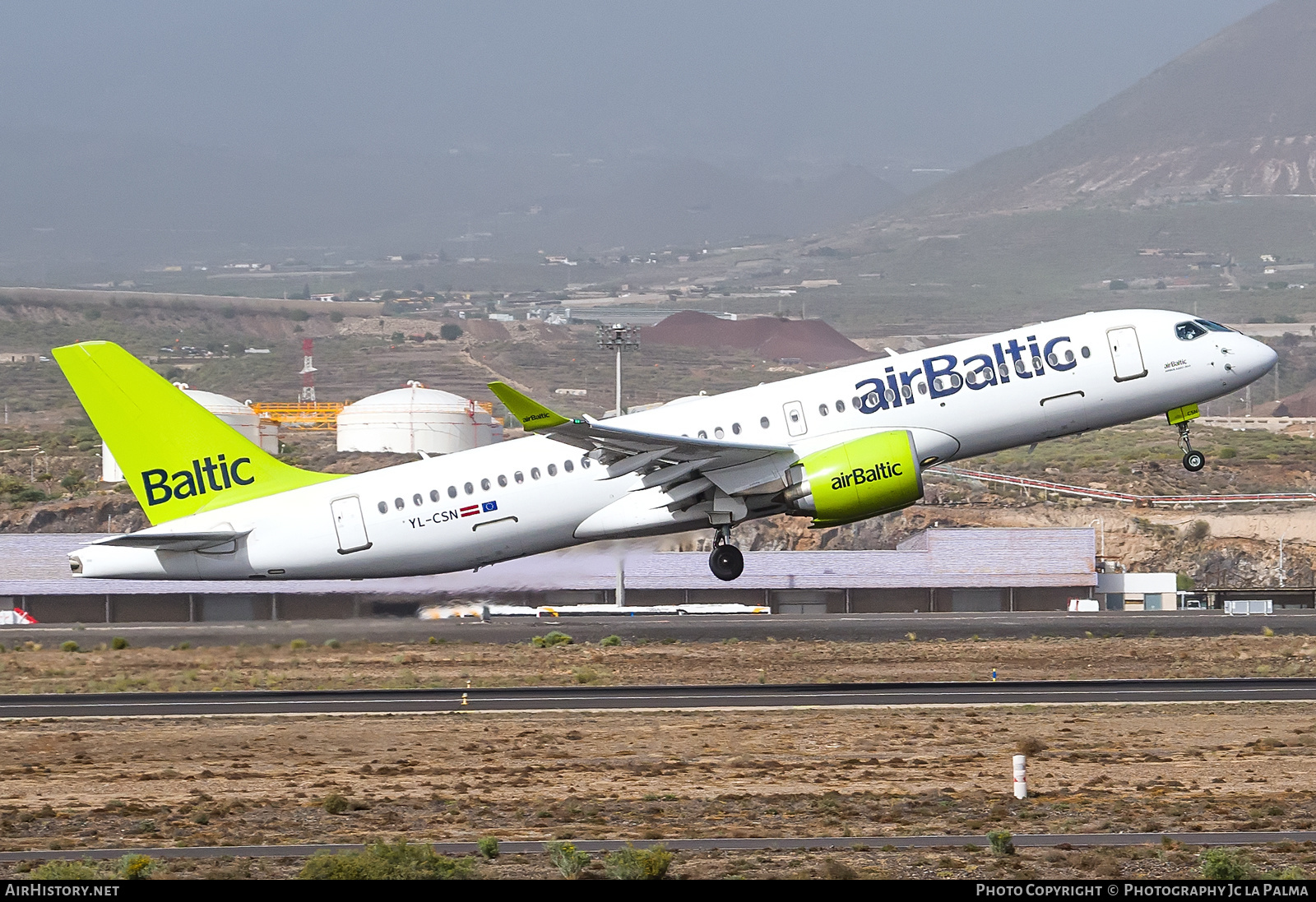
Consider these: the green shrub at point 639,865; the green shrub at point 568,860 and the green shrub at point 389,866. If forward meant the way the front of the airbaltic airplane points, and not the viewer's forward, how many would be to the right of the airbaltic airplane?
3

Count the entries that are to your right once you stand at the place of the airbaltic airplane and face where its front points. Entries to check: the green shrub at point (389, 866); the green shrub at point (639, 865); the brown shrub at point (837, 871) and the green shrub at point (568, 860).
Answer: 4

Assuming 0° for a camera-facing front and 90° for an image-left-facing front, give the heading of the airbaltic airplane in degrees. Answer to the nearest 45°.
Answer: approximately 270°

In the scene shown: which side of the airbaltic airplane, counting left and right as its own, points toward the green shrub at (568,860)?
right

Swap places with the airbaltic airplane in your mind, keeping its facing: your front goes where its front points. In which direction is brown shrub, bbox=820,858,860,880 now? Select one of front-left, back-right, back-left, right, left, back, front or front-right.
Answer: right

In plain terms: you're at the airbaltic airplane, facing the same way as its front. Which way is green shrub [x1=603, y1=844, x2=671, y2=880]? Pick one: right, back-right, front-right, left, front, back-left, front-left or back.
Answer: right

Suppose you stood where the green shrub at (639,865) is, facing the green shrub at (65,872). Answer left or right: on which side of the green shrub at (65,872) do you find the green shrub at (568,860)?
right

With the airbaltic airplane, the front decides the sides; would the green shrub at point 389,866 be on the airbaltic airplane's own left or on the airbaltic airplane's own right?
on the airbaltic airplane's own right

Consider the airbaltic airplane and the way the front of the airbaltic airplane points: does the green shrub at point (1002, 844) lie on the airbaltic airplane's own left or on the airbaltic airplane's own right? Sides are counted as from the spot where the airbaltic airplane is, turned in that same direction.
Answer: on the airbaltic airplane's own right
